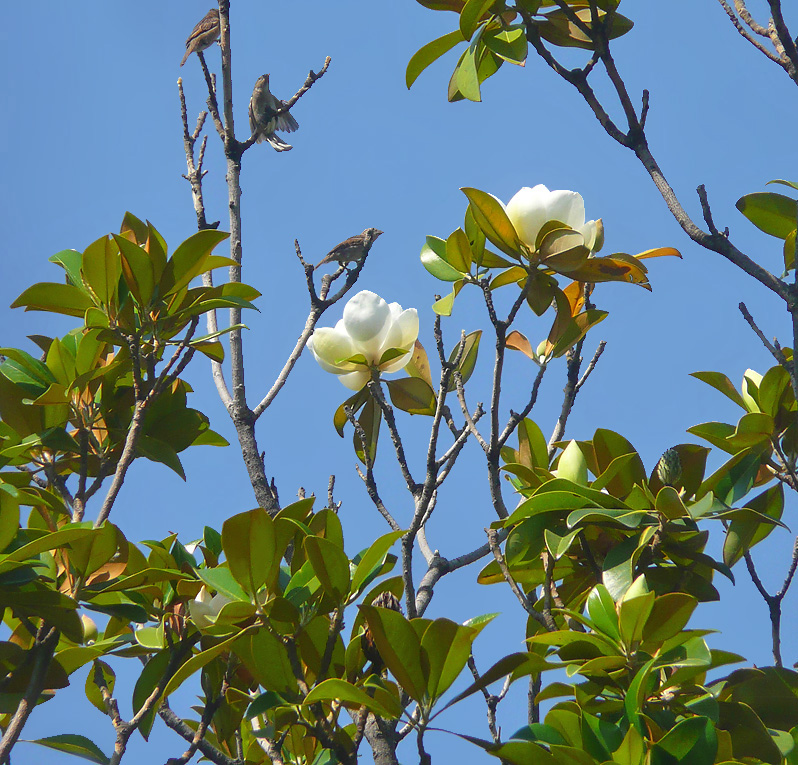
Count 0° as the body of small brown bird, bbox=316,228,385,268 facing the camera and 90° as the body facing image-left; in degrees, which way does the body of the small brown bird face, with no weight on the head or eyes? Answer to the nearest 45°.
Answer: approximately 270°

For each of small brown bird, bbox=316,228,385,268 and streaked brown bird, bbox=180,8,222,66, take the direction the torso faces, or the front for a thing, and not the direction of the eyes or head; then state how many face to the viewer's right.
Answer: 2

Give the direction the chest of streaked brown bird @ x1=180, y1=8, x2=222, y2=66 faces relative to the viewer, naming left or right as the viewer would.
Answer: facing to the right of the viewer
